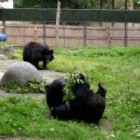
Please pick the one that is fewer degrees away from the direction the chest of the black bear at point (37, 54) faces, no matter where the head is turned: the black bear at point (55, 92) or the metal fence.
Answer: the black bear

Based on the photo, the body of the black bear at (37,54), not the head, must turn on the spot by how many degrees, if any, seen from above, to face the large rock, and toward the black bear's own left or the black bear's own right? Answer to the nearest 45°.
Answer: approximately 45° to the black bear's own right

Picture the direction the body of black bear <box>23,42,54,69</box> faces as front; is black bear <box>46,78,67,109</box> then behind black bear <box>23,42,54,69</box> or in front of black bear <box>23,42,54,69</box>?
in front
